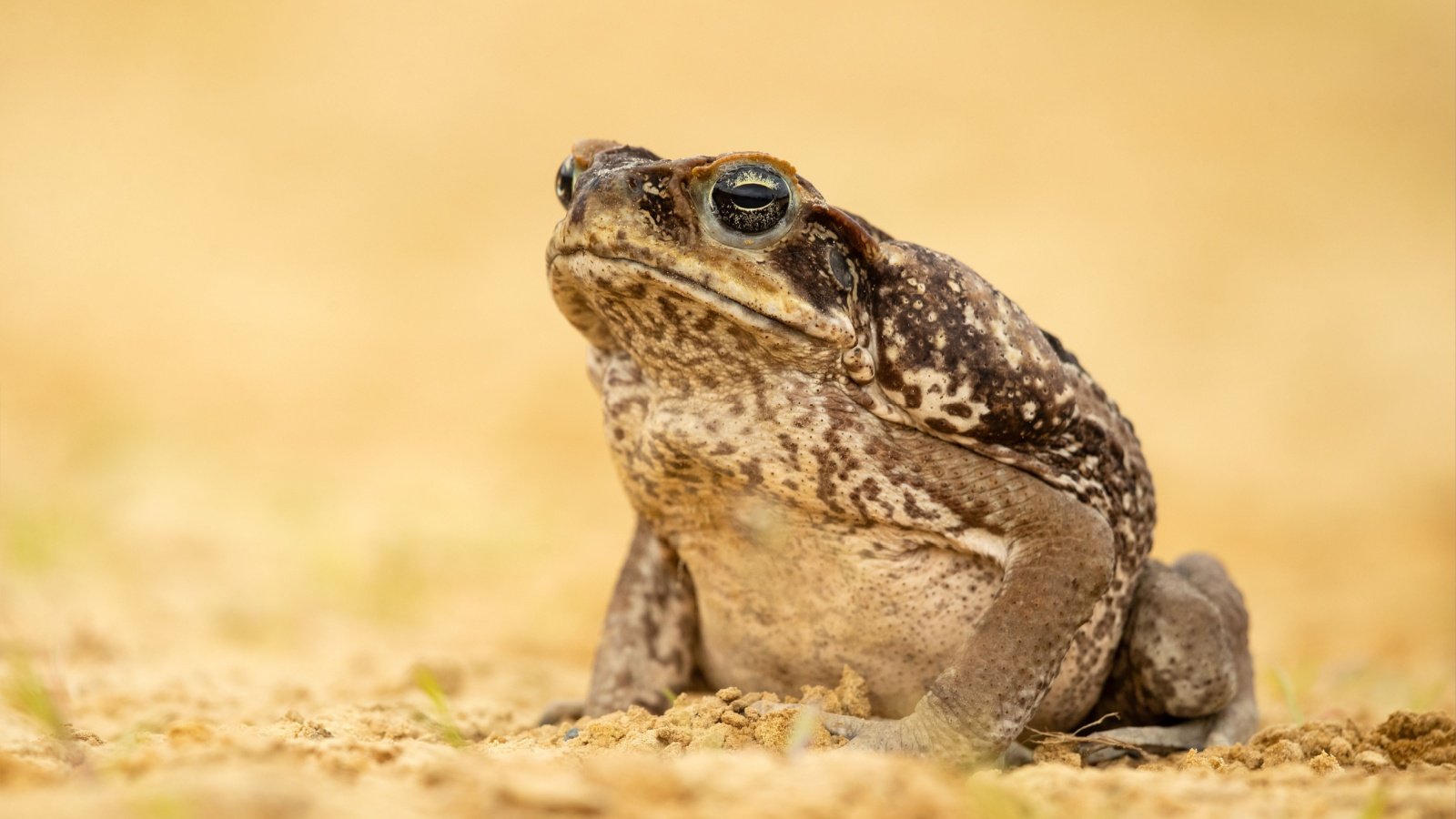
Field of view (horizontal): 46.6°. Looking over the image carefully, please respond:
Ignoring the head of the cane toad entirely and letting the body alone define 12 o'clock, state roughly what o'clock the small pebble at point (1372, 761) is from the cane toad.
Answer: The small pebble is roughly at 7 o'clock from the cane toad.

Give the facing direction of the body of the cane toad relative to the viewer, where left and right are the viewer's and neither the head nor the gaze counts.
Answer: facing the viewer and to the left of the viewer
